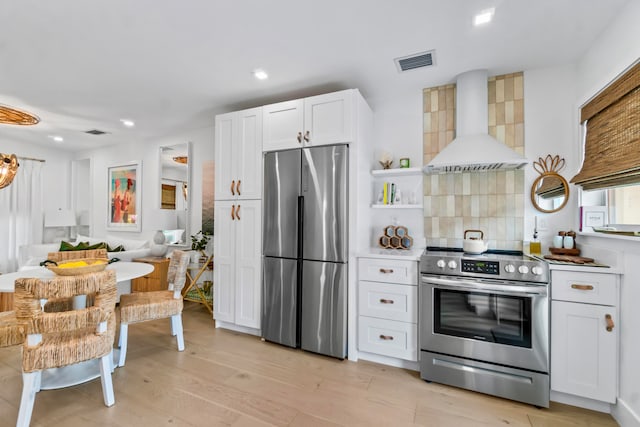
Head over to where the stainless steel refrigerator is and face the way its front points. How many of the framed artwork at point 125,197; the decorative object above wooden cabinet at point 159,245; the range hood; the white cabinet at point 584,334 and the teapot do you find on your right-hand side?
2

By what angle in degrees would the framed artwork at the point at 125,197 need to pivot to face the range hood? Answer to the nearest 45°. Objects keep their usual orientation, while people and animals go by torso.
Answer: approximately 90° to its left

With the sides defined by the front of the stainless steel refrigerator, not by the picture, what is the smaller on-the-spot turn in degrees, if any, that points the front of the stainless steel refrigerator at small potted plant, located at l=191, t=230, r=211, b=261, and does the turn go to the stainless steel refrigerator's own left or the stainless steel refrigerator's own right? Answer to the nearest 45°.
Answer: approximately 90° to the stainless steel refrigerator's own right

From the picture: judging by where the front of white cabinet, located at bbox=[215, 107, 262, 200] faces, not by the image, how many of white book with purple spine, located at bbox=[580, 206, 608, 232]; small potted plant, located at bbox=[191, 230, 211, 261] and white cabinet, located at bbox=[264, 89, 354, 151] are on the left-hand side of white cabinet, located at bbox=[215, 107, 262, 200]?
2

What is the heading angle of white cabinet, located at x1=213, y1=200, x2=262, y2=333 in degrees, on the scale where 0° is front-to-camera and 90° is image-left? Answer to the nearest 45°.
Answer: approximately 45°

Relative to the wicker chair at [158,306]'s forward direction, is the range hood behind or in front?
behind

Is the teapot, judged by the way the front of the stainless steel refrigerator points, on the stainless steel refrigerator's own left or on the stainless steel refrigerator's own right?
on the stainless steel refrigerator's own left

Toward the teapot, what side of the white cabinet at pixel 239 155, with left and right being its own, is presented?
left
